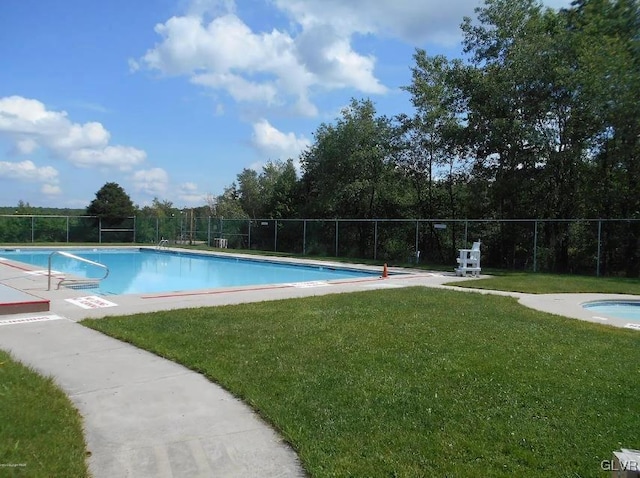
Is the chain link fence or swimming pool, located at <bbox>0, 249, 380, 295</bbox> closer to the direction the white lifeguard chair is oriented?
the swimming pool

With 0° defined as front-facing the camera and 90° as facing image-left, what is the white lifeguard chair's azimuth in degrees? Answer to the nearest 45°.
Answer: approximately 90°

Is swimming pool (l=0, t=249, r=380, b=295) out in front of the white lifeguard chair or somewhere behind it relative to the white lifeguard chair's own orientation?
in front
